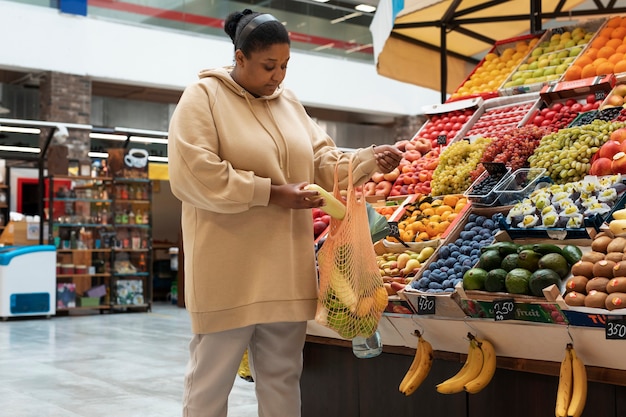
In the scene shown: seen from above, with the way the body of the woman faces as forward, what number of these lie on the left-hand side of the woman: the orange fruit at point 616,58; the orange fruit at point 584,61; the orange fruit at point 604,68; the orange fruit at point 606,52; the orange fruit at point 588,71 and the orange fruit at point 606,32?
6

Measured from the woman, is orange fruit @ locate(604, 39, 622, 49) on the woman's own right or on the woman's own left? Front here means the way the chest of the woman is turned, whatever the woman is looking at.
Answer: on the woman's own left

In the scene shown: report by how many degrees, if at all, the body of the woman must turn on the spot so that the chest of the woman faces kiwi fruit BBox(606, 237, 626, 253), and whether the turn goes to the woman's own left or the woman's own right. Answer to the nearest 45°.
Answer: approximately 45° to the woman's own left

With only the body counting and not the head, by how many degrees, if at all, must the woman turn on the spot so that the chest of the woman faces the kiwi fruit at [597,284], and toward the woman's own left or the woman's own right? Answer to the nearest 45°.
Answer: approximately 45° to the woman's own left

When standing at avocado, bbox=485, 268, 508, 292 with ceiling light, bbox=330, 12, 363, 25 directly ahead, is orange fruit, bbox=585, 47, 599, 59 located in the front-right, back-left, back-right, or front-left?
front-right

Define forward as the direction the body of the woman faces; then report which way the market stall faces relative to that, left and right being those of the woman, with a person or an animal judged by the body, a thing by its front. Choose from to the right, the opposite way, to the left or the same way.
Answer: to the right

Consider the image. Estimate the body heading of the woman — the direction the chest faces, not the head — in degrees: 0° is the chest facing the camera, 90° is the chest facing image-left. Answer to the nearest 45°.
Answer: approximately 315°

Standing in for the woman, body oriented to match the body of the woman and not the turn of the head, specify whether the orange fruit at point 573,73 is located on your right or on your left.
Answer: on your left

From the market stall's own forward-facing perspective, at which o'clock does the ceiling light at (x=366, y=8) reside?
The ceiling light is roughly at 4 o'clock from the market stall.

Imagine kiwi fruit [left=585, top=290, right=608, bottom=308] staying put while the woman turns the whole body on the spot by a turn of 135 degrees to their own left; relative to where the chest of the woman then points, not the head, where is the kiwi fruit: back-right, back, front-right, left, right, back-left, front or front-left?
right

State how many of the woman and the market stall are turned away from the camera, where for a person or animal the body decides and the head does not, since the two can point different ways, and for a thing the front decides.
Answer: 0

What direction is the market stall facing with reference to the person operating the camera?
facing the viewer and to the left of the viewer

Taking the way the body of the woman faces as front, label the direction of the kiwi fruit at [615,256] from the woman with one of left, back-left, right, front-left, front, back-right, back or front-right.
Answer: front-left

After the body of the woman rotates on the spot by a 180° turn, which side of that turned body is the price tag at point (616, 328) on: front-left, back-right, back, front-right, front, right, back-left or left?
back-right
